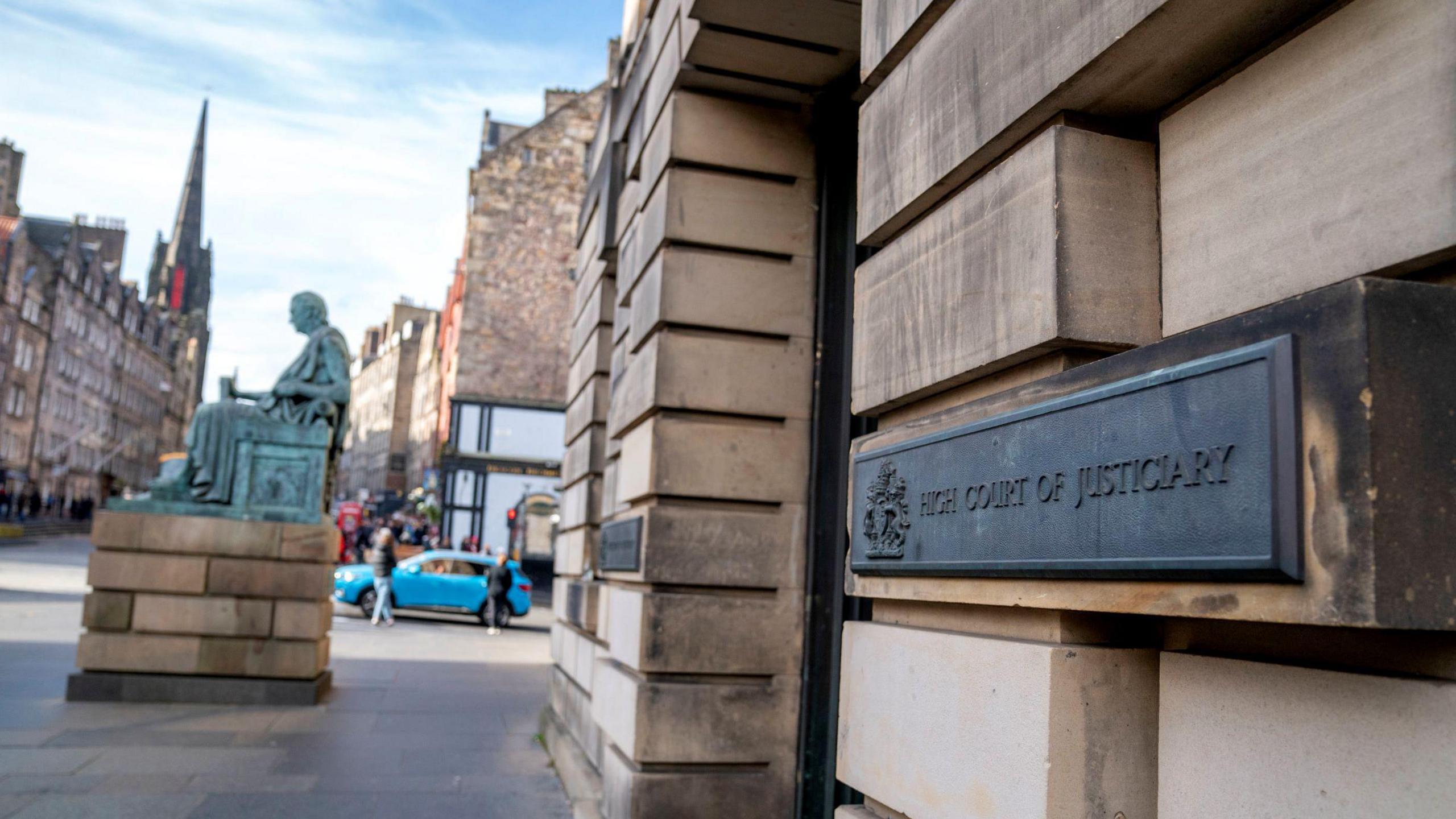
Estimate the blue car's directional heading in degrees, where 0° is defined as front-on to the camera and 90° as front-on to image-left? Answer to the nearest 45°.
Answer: approximately 90°

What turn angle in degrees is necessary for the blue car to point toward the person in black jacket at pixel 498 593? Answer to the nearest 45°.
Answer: approximately 135° to its left

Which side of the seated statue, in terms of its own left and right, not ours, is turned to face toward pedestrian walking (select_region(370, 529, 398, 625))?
right

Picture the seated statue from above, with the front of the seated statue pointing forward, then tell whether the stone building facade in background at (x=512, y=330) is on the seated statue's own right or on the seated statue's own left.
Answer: on the seated statue's own right

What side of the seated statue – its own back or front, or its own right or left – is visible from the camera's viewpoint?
left

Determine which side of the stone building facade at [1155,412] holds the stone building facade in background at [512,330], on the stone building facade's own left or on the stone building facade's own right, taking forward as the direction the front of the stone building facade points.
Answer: on the stone building facade's own right

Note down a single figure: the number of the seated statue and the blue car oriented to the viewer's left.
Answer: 2

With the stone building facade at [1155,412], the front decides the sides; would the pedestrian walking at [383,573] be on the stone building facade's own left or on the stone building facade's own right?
on the stone building facade's own right

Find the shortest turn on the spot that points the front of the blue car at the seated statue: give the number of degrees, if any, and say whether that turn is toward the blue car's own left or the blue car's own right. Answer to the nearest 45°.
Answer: approximately 90° to the blue car's own left
